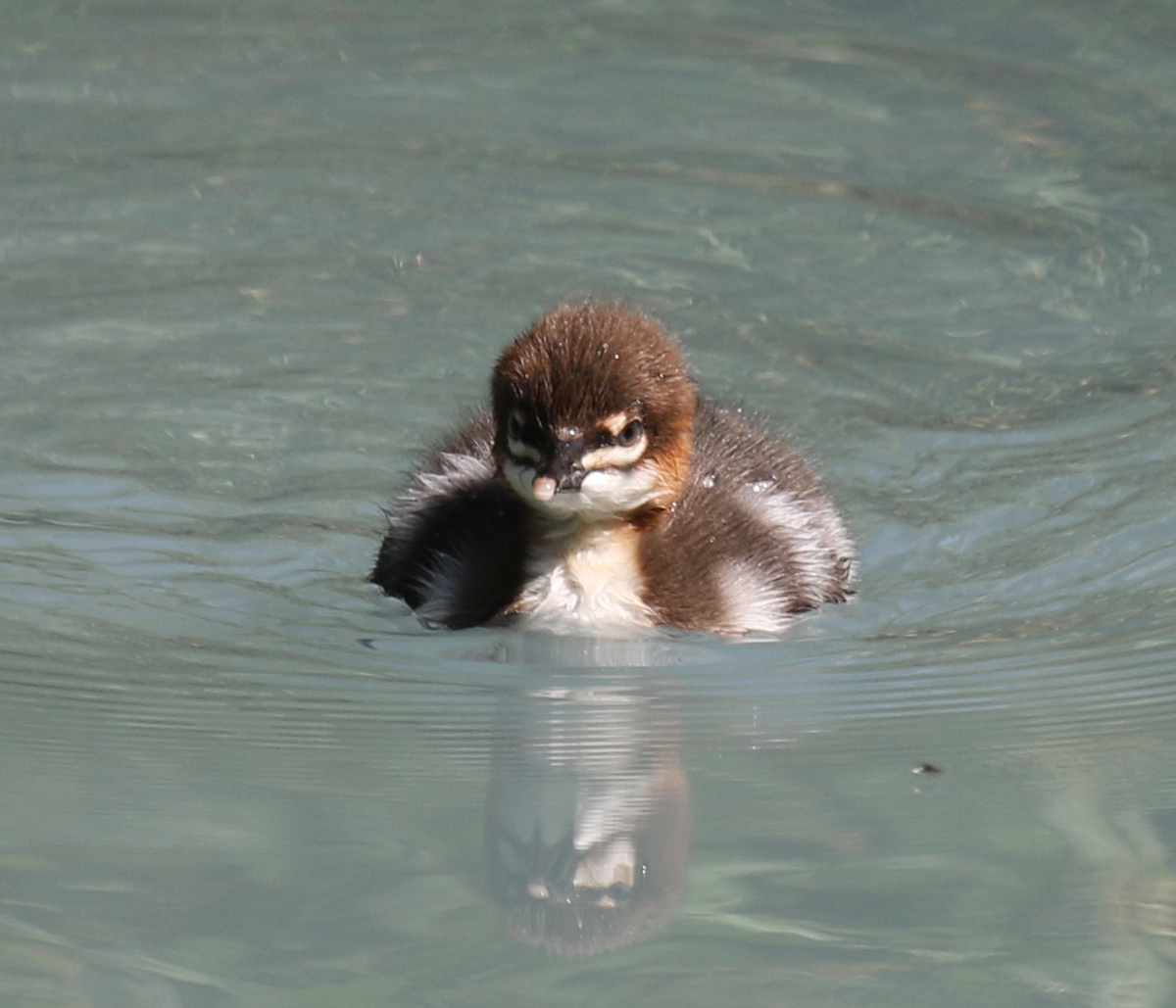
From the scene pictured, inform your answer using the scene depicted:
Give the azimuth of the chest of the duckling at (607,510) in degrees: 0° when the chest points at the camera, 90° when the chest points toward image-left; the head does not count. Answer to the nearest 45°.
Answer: approximately 0°
